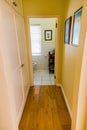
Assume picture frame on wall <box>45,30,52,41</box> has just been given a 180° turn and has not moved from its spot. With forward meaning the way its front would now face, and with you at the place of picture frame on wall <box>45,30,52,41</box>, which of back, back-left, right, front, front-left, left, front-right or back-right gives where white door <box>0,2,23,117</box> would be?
back

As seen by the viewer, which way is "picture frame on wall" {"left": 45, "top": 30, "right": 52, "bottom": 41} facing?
toward the camera
